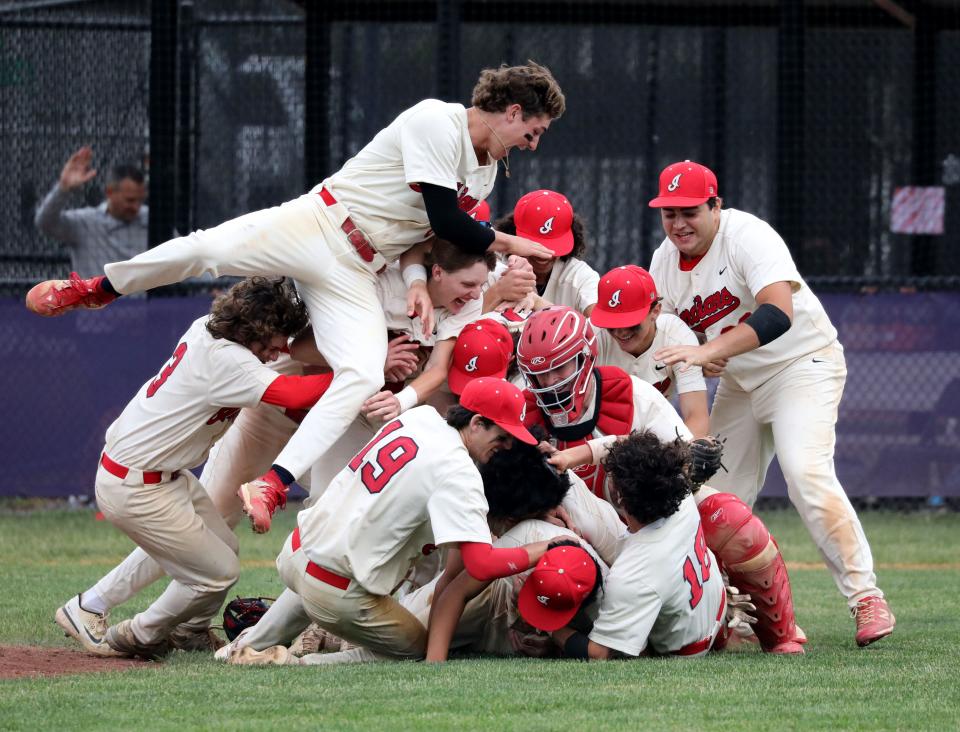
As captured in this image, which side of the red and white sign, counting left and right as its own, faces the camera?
front

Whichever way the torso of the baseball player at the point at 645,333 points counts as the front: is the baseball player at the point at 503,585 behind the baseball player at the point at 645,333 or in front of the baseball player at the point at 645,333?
in front

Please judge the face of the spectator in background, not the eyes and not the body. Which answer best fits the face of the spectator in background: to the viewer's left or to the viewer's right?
to the viewer's right

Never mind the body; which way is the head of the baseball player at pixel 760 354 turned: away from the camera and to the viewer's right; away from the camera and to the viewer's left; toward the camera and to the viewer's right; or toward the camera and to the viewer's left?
toward the camera and to the viewer's left

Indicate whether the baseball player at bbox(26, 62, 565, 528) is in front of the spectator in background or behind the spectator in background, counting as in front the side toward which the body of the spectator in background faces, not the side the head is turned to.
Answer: in front

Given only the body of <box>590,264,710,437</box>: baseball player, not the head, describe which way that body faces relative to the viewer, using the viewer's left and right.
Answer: facing the viewer and to the left of the viewer

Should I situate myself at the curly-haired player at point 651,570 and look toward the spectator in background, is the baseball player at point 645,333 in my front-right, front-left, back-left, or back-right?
front-right

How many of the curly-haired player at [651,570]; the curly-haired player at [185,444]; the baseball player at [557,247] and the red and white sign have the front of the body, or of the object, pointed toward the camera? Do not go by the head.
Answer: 2

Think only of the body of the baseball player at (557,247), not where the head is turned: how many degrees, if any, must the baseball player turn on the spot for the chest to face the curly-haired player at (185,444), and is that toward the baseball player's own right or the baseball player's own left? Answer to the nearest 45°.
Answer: approximately 45° to the baseball player's own right

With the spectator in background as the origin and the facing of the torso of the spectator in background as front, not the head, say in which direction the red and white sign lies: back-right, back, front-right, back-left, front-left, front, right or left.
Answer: front-left

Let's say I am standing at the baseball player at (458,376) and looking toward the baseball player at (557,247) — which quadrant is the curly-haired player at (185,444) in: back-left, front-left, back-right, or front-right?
back-left

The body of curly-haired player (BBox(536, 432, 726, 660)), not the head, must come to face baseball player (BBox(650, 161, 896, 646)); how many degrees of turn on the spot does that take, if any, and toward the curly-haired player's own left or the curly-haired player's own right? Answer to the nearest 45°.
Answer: approximately 45° to the curly-haired player's own right

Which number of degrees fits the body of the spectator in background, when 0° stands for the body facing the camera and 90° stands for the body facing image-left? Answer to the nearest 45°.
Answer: approximately 315°
